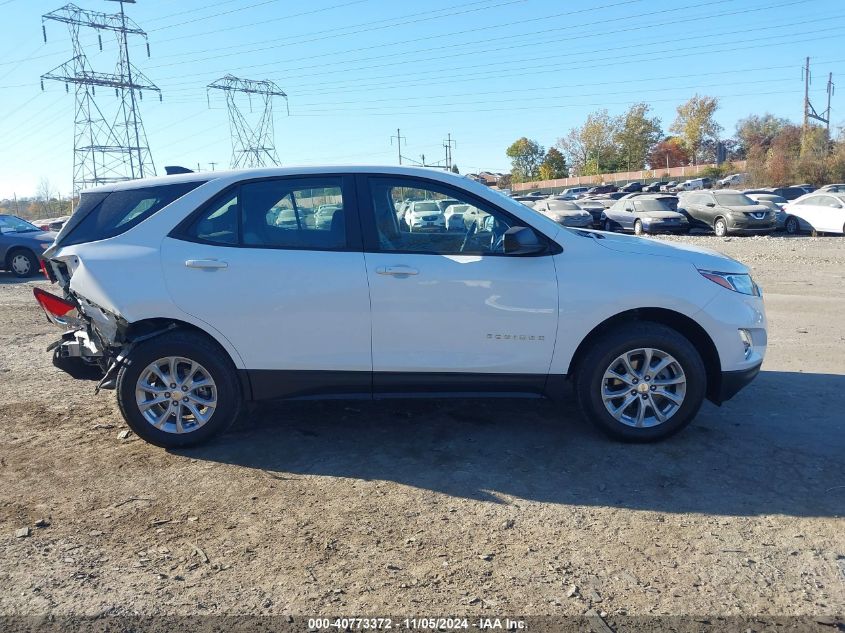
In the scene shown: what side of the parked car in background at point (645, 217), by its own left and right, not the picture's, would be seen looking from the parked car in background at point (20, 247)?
right

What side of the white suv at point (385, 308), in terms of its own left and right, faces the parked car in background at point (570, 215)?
left

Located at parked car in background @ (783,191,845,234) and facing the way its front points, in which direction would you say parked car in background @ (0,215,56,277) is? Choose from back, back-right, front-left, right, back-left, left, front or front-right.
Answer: right

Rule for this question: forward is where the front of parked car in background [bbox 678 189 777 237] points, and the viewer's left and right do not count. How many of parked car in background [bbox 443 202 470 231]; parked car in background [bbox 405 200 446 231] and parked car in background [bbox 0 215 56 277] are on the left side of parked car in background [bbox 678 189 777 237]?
0

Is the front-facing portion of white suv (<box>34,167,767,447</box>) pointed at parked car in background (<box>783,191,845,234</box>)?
no

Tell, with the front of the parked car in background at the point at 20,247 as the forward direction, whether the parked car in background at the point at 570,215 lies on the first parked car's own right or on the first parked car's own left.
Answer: on the first parked car's own left

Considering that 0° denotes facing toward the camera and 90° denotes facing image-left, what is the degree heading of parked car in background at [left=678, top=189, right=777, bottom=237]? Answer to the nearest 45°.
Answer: approximately 315°

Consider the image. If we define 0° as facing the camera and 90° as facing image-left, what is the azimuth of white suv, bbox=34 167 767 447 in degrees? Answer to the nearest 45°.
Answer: approximately 270°

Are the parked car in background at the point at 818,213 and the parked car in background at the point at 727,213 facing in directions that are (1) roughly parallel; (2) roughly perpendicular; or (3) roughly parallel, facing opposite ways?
roughly parallel

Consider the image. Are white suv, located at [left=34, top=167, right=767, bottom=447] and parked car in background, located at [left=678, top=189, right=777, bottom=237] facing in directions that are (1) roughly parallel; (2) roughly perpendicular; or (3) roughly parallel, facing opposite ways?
roughly perpendicular

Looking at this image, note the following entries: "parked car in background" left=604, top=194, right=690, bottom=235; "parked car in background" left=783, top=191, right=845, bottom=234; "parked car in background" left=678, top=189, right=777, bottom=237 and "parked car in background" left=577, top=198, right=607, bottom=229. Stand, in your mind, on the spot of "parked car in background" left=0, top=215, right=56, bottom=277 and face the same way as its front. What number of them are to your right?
0

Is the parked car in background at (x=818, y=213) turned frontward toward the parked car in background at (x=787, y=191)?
no

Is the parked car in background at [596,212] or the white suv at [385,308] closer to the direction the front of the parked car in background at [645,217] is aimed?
the white suv

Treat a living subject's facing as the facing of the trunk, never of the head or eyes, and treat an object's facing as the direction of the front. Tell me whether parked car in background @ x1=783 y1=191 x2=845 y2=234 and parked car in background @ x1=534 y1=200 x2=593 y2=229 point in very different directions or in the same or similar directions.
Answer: same or similar directions

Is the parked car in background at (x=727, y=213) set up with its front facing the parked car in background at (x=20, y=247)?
no

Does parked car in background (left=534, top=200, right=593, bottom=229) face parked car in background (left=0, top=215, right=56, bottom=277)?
no
